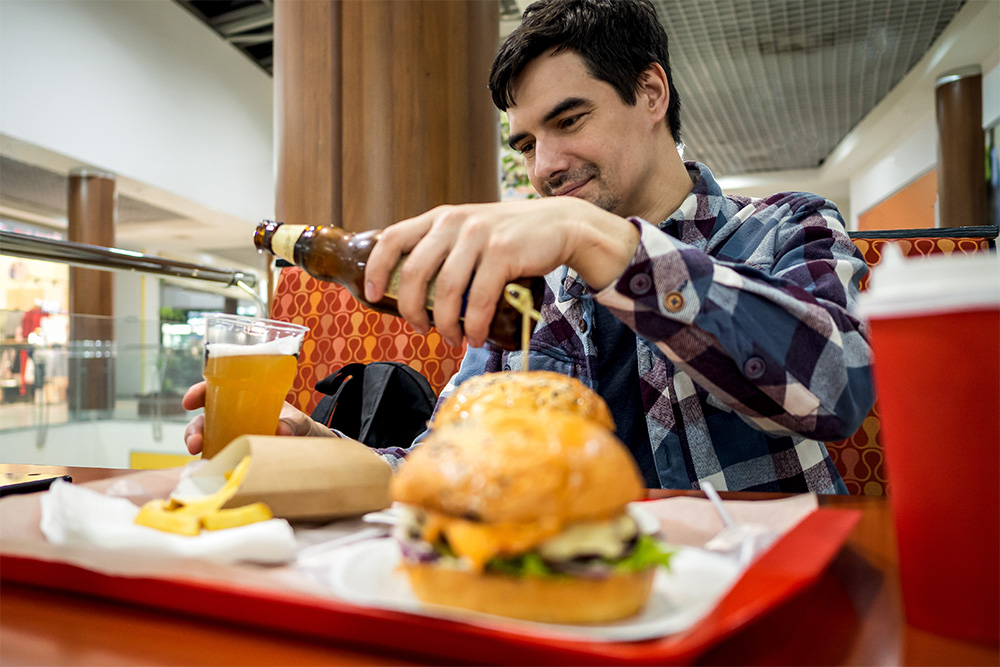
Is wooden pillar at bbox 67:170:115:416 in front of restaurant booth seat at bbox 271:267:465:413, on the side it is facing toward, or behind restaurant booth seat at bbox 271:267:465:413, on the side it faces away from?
behind

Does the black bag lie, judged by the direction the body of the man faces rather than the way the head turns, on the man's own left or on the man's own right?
on the man's own right

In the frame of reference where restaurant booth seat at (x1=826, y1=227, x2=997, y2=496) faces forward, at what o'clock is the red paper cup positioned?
The red paper cup is roughly at 12 o'clock from the restaurant booth seat.

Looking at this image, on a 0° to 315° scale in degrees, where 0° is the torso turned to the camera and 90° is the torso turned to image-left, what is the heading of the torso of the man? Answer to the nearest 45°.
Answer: approximately 45°

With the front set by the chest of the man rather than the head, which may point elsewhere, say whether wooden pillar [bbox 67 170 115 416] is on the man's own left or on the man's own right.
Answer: on the man's own right

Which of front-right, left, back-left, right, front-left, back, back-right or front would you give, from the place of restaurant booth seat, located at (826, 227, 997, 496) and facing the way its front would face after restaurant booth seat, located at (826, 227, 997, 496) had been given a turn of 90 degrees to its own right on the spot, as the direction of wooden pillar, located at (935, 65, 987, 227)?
right

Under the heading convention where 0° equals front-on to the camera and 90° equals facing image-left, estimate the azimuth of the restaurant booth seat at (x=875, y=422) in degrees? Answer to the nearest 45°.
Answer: approximately 0°

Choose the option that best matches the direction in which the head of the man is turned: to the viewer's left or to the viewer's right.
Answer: to the viewer's left

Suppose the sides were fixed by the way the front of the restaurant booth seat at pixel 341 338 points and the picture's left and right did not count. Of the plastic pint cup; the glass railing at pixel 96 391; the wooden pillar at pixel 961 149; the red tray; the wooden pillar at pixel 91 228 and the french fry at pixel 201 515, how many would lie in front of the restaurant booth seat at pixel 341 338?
3

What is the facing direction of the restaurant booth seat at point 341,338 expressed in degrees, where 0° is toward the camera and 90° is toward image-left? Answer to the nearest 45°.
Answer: approximately 0°

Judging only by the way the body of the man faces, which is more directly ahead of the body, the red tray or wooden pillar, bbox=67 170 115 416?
the red tray

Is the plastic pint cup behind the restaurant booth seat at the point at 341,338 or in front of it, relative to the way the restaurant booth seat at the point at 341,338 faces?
in front

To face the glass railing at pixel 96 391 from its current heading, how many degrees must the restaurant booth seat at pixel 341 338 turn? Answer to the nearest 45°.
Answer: approximately 135° to its right
